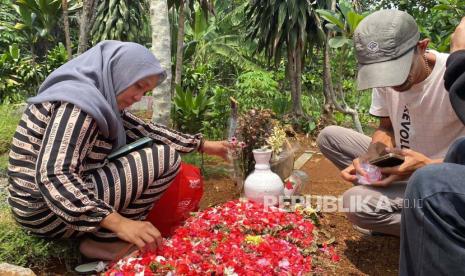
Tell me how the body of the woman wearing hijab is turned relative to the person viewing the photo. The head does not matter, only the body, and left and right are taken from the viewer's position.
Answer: facing to the right of the viewer

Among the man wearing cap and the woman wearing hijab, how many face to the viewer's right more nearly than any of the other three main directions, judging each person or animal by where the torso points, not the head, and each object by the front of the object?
1

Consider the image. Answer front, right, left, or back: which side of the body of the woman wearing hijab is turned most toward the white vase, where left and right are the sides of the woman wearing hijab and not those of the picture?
front

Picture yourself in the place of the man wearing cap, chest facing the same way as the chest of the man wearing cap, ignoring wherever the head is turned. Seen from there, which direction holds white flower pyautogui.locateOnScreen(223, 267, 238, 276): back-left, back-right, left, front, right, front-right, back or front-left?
front

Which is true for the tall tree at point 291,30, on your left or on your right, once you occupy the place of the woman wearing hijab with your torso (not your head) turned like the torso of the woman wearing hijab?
on your left

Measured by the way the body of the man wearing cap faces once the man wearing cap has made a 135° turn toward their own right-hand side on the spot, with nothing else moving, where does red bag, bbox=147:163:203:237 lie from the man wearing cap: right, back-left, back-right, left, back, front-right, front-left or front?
left

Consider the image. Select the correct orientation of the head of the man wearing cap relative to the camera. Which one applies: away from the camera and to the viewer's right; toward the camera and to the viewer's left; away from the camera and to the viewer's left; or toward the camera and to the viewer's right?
toward the camera and to the viewer's left

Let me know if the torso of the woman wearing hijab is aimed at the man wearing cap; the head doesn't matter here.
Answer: yes

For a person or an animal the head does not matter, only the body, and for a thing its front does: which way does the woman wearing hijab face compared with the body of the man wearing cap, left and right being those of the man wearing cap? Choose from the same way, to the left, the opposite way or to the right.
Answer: the opposite way

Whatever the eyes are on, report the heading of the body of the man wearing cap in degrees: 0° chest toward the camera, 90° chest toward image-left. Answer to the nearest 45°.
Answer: approximately 45°
